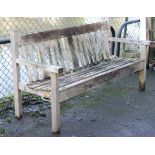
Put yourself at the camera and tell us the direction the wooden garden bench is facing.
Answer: facing the viewer and to the right of the viewer

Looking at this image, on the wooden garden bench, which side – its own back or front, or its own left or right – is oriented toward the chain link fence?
back
